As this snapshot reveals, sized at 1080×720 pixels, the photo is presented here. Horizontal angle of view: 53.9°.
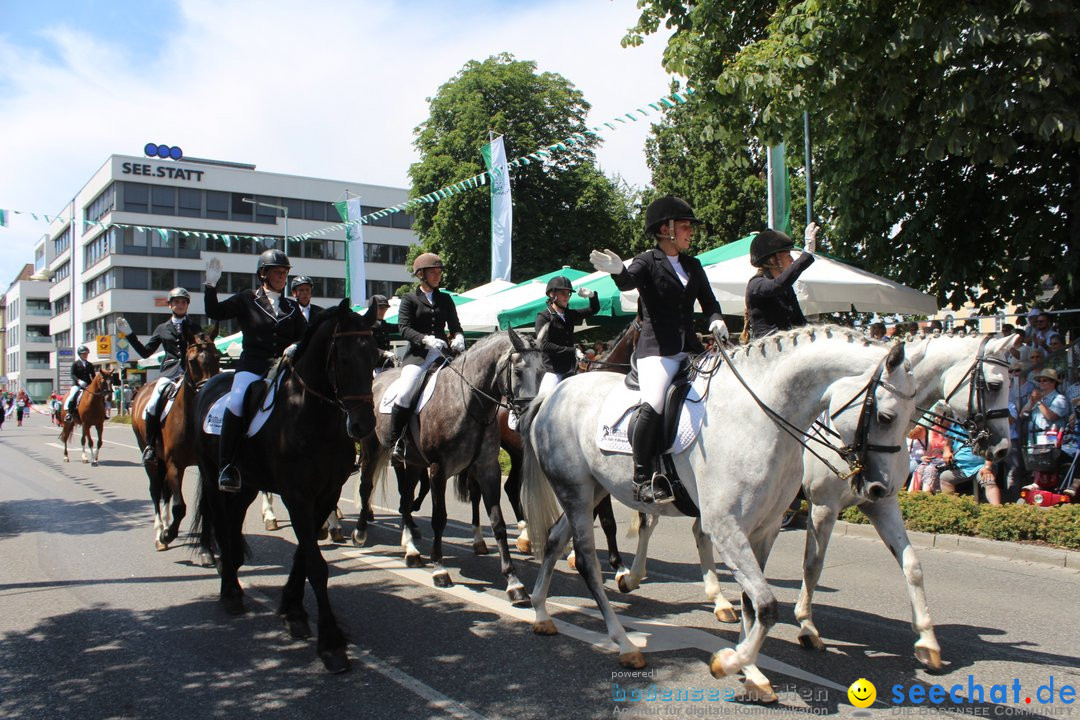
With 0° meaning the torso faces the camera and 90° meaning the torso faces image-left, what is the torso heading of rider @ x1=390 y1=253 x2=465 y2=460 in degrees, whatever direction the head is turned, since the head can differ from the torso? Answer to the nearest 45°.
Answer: approximately 315°

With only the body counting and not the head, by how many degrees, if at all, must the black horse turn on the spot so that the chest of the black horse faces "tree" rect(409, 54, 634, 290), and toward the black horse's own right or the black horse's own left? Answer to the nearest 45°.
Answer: approximately 135° to the black horse's own left

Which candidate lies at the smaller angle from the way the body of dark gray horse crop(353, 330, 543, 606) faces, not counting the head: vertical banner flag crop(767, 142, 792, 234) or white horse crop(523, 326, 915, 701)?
the white horse

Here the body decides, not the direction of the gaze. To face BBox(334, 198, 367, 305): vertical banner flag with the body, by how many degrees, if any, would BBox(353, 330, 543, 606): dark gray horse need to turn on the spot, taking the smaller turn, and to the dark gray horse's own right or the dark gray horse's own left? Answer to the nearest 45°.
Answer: approximately 135° to the dark gray horse's own left

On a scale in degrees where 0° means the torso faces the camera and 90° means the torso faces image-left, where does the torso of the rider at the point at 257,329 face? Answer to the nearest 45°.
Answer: approximately 315°

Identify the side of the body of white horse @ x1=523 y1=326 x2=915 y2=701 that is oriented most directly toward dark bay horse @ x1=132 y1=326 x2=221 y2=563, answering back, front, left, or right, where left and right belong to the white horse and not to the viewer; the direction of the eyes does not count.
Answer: back

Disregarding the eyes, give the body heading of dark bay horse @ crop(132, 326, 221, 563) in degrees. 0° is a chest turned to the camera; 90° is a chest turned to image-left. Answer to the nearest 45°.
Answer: approximately 315°

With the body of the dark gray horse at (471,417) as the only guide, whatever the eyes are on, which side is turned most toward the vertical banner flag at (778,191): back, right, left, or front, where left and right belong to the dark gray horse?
left
